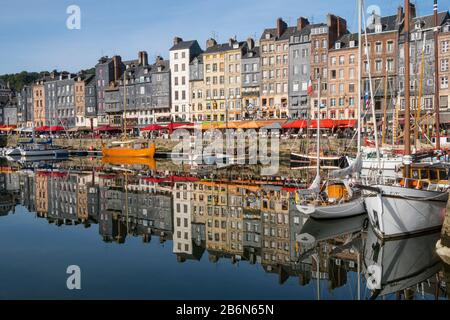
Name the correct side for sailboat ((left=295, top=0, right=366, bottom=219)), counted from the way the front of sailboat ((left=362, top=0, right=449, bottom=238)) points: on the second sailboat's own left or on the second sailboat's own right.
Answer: on the second sailboat's own right

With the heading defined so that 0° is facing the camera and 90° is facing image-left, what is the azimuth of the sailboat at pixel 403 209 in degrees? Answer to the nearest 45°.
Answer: approximately 45°
